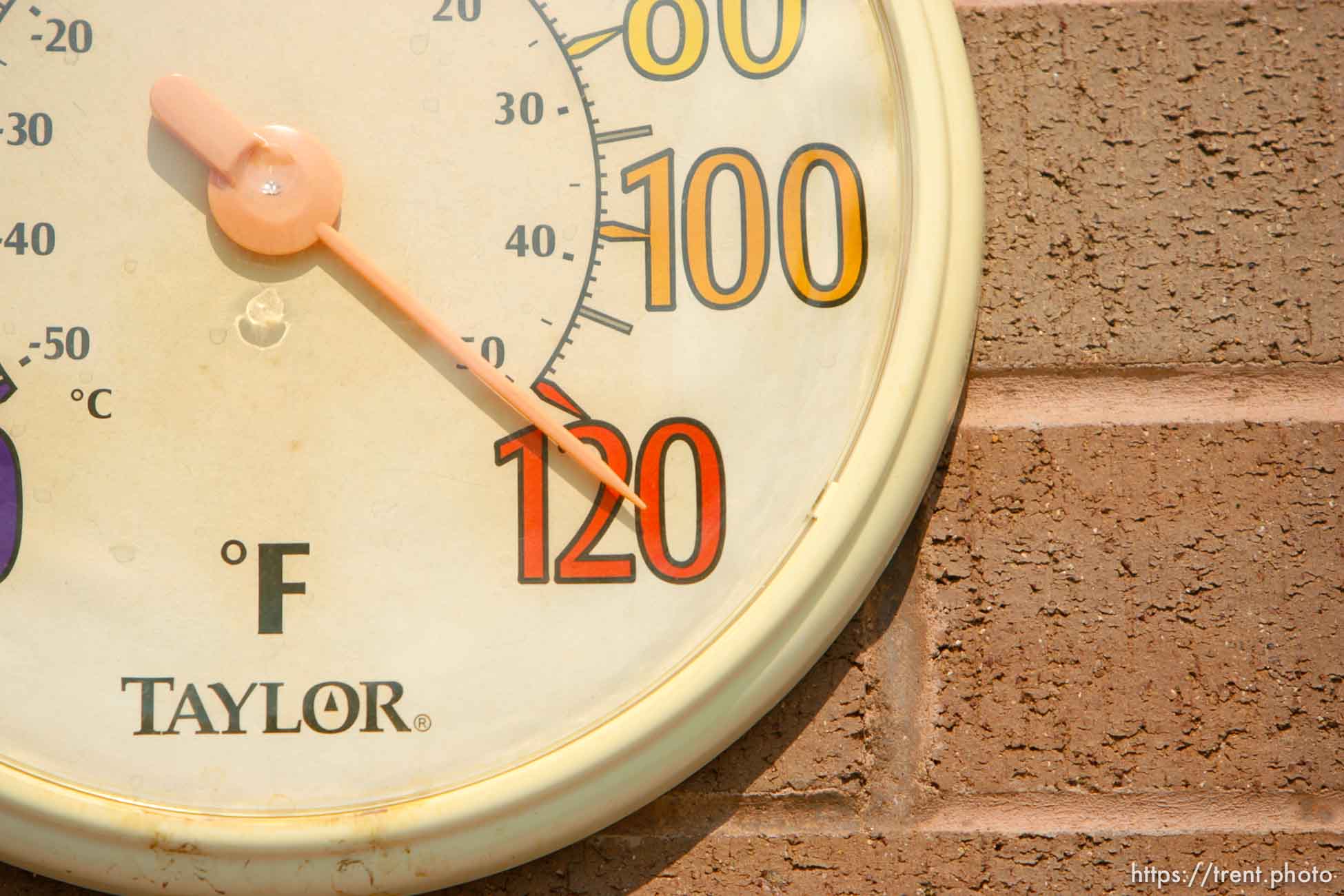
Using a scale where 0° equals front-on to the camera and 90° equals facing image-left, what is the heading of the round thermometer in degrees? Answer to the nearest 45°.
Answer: approximately 0°
